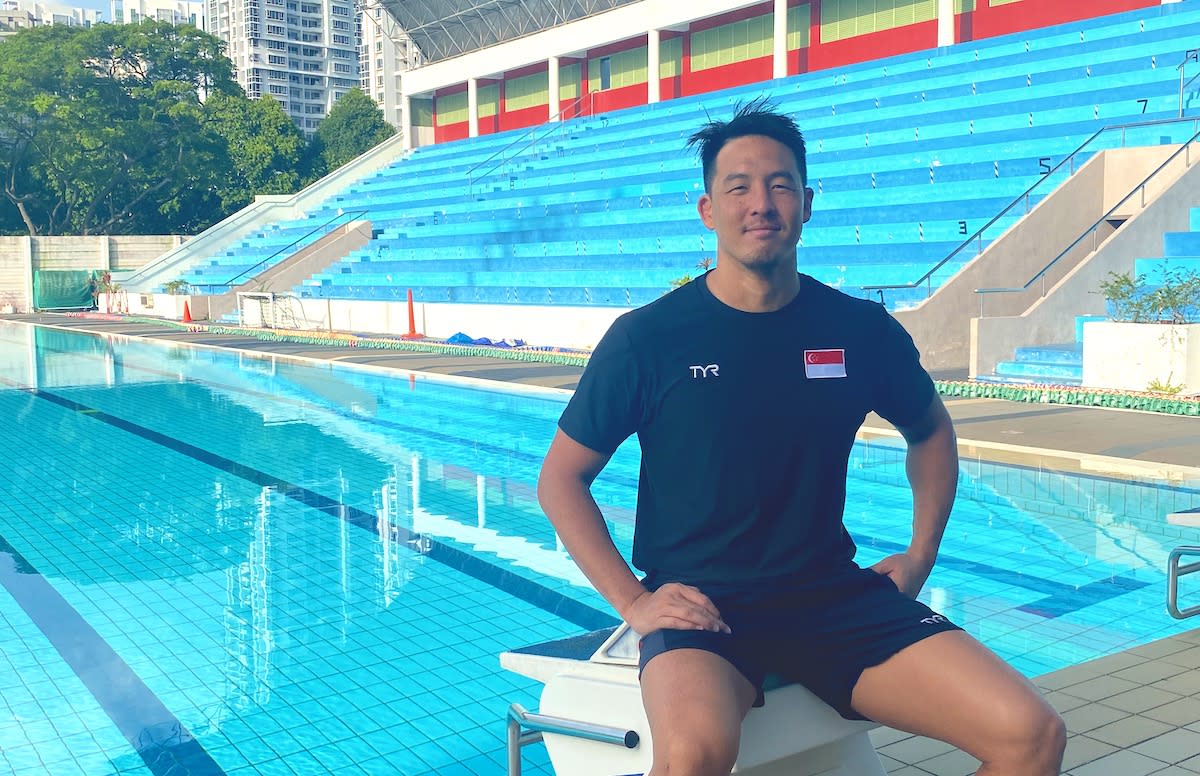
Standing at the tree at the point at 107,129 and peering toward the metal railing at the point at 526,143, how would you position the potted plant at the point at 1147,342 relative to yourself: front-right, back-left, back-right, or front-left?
front-right

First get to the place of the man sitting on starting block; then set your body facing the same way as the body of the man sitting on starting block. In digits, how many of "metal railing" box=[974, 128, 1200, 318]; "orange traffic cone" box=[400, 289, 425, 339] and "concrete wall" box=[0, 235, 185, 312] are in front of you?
0

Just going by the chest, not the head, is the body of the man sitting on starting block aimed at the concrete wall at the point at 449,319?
no

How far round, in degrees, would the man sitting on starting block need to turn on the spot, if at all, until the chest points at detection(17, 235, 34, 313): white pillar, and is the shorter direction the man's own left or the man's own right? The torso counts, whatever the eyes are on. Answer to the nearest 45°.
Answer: approximately 135° to the man's own right

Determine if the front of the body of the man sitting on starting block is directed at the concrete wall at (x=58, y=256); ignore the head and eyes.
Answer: no

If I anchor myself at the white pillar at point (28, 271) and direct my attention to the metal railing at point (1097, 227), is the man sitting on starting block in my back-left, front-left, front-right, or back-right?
front-right

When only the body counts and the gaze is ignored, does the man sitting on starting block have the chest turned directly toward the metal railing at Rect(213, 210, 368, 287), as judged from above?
no

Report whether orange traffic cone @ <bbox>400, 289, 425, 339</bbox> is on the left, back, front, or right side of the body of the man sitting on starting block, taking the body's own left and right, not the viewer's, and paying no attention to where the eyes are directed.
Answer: back

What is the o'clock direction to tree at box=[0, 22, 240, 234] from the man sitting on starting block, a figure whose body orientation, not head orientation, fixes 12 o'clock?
The tree is roughly at 5 o'clock from the man sitting on starting block.

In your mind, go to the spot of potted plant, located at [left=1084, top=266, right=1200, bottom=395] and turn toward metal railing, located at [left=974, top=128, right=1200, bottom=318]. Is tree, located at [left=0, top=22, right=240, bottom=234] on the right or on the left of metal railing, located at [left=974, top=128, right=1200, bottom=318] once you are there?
left

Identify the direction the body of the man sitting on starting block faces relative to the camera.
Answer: toward the camera

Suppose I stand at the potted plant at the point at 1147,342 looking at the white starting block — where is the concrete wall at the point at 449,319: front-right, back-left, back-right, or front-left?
back-right

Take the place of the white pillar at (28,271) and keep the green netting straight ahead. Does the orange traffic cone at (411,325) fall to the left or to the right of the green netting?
right

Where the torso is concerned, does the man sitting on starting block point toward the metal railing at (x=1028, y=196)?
no

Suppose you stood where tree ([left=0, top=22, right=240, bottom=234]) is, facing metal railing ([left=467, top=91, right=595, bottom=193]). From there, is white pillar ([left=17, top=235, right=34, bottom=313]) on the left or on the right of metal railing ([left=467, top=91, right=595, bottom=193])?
right

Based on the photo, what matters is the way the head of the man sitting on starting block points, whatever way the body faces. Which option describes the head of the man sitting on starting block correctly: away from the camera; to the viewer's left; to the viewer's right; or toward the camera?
toward the camera
